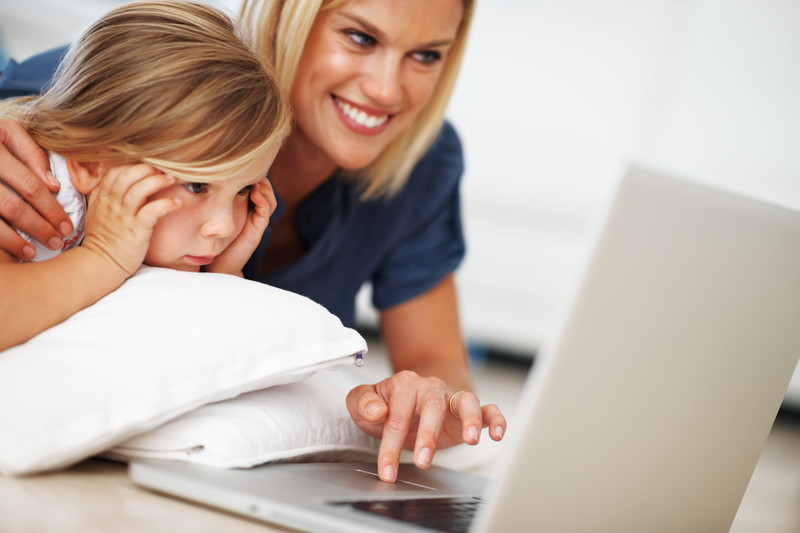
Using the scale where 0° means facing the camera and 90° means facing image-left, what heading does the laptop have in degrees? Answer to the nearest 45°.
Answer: approximately 135°
